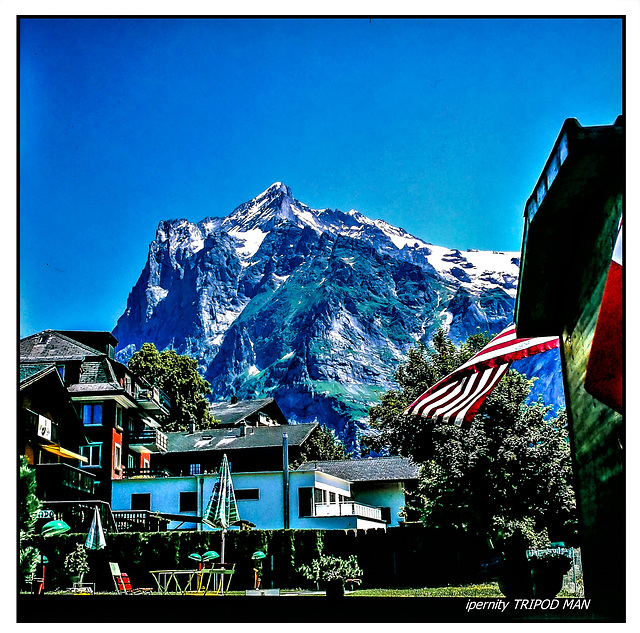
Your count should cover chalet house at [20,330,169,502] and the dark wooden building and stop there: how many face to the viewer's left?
1

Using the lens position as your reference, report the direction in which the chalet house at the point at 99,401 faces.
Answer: facing the viewer and to the right of the viewer

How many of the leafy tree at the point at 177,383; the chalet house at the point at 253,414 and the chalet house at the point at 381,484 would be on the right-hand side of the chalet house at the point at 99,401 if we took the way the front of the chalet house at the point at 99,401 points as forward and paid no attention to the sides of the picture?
0

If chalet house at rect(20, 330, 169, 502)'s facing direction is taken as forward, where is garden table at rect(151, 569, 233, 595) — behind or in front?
in front

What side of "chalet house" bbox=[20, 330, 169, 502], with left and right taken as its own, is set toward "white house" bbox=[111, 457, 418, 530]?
front

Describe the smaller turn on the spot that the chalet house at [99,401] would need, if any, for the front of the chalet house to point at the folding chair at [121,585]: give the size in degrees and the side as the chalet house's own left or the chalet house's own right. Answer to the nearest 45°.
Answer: approximately 45° to the chalet house's own right

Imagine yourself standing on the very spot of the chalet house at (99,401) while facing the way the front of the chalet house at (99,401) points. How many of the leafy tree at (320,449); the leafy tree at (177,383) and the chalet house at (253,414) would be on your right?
0

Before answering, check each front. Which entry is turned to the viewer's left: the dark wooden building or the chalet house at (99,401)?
the dark wooden building

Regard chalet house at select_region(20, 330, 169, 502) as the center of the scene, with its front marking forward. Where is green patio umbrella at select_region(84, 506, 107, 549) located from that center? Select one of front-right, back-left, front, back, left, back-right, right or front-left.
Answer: front-right
